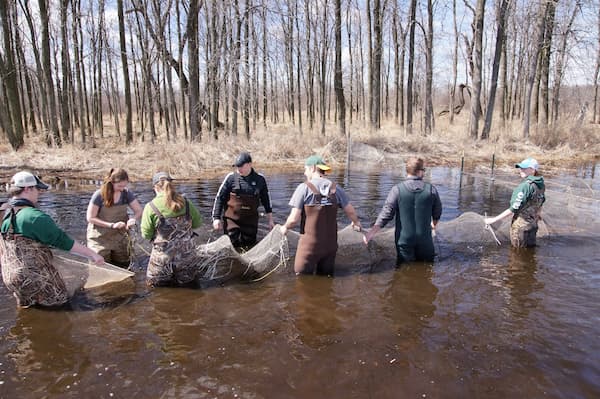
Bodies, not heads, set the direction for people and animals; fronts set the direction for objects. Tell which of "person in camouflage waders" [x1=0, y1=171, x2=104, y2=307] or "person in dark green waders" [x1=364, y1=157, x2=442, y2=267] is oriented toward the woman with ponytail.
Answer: the person in camouflage waders

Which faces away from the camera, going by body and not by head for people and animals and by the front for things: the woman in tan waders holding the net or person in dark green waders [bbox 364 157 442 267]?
the person in dark green waders

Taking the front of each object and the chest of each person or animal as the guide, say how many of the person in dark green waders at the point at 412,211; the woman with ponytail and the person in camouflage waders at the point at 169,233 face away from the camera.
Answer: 2

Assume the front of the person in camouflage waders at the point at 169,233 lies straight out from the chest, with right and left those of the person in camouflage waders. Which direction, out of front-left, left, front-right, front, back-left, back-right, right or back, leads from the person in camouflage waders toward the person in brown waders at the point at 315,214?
right

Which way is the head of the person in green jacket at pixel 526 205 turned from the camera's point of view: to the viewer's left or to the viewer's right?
to the viewer's left

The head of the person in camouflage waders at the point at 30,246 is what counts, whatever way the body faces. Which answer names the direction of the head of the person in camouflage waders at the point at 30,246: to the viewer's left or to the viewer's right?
to the viewer's right

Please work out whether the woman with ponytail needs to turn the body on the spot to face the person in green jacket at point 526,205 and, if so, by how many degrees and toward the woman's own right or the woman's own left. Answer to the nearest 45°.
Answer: approximately 45° to the woman's own left

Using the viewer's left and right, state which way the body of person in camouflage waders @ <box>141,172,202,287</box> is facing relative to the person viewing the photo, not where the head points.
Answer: facing away from the viewer

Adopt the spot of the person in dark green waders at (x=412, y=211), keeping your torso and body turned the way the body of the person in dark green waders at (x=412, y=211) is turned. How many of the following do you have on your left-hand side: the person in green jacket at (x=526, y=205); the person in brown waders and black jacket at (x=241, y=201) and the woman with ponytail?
2

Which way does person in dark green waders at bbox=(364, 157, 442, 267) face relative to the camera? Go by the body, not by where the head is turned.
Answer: away from the camera

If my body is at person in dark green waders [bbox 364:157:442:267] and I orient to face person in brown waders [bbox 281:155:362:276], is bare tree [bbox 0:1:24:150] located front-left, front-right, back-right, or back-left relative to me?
front-right
